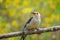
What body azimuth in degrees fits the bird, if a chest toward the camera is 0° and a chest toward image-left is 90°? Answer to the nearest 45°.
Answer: approximately 315°
